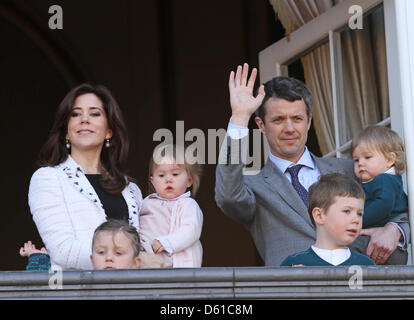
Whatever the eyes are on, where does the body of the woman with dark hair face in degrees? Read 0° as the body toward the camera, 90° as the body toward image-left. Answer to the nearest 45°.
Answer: approximately 315°

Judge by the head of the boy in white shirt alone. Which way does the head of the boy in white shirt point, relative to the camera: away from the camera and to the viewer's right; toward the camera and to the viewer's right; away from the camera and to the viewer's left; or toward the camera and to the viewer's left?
toward the camera and to the viewer's right

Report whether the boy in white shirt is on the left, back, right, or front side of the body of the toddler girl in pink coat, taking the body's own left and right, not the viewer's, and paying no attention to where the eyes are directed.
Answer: left

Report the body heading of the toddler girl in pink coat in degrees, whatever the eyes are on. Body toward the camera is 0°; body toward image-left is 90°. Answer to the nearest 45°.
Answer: approximately 0°

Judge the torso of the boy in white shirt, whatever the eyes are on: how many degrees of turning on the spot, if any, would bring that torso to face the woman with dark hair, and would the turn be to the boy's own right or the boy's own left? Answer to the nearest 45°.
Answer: approximately 135° to the boy's own right

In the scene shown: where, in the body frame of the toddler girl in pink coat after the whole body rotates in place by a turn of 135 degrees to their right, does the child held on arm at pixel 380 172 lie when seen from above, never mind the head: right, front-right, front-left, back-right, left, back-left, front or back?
back-right
